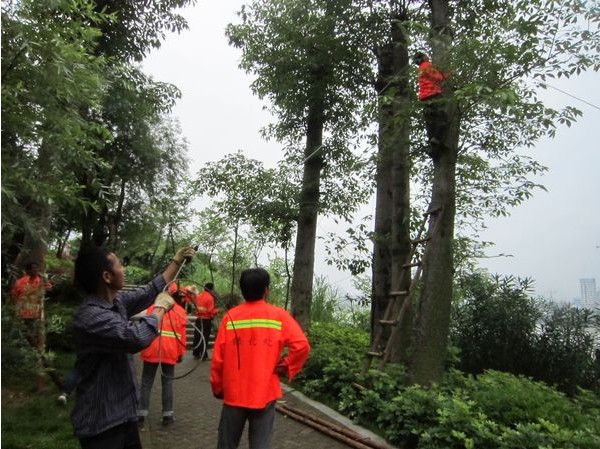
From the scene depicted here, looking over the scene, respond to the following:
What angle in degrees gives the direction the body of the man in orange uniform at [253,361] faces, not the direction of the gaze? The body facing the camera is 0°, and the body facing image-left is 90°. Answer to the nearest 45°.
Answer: approximately 180°

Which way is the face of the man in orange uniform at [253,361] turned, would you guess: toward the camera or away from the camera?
away from the camera

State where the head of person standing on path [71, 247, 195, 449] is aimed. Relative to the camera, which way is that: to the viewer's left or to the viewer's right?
to the viewer's right

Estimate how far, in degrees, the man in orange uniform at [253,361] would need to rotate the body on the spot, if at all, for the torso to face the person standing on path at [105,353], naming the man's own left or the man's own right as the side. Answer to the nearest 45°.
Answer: approximately 135° to the man's own left

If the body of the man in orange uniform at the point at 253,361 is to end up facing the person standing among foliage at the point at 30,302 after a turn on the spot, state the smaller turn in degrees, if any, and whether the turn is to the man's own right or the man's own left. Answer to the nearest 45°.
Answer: approximately 45° to the man's own left

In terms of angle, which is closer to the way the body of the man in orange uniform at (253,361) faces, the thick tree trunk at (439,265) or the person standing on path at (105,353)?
the thick tree trunk
